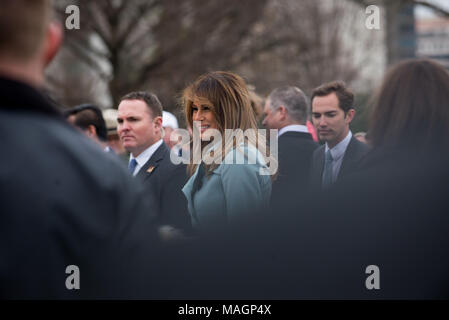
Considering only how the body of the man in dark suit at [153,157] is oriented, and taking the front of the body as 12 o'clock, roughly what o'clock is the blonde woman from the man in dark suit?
The blonde woman is roughly at 10 o'clock from the man in dark suit.

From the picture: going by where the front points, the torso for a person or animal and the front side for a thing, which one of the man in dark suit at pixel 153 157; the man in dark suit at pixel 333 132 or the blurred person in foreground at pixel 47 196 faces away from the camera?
the blurred person in foreground

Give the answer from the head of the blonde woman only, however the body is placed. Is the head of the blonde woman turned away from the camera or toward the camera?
toward the camera

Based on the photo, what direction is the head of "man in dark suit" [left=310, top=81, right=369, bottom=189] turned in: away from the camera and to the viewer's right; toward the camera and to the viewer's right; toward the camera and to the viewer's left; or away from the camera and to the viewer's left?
toward the camera and to the viewer's left

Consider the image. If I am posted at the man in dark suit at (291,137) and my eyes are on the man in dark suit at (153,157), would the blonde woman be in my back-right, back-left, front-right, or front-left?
front-left

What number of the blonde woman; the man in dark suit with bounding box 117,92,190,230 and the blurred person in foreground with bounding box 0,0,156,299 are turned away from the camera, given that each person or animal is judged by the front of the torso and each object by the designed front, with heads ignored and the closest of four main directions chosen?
1

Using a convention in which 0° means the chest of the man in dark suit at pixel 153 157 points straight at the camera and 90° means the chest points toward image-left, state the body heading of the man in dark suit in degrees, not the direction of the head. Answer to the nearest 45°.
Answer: approximately 45°

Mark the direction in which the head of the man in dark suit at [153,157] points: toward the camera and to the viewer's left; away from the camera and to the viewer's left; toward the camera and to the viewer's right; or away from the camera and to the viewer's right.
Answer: toward the camera and to the viewer's left

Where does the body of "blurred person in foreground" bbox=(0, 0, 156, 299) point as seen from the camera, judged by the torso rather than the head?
away from the camera

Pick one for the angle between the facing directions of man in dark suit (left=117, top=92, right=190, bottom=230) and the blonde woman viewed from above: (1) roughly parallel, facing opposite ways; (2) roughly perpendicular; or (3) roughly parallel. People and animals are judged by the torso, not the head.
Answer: roughly parallel

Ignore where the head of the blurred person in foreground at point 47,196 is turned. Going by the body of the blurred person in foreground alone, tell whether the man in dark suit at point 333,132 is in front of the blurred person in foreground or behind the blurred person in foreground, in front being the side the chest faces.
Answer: in front
